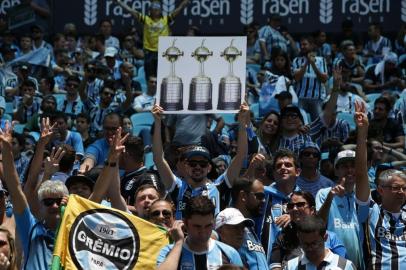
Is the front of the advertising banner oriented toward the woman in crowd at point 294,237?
yes

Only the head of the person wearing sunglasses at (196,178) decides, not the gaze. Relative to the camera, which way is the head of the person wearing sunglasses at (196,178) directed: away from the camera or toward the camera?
toward the camera

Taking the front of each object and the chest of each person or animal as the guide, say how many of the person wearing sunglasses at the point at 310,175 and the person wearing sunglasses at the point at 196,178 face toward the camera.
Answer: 2

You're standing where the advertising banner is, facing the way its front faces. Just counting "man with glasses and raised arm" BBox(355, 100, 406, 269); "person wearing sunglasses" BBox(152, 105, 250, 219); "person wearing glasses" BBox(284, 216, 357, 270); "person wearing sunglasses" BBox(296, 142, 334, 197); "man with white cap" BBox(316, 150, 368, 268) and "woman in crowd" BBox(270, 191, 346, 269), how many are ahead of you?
6

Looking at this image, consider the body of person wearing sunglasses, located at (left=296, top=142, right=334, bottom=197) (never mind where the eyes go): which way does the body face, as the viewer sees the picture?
toward the camera

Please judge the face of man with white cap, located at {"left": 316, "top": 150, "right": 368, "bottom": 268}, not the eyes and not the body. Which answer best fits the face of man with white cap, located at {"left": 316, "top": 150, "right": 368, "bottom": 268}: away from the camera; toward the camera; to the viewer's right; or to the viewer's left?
toward the camera

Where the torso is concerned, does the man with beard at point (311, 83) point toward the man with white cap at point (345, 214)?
yes

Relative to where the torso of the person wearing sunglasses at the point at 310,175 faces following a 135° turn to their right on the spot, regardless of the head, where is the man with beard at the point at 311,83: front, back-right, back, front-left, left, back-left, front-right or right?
front-right

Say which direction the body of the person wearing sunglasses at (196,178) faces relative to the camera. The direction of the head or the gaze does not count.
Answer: toward the camera

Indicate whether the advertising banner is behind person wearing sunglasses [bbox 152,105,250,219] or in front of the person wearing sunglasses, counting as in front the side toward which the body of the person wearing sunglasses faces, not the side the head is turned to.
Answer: behind

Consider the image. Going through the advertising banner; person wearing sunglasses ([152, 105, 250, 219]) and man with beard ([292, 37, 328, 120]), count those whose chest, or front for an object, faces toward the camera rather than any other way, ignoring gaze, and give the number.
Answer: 3

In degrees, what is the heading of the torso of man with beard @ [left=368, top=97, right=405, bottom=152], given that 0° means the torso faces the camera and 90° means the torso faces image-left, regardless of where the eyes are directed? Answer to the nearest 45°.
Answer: approximately 45°

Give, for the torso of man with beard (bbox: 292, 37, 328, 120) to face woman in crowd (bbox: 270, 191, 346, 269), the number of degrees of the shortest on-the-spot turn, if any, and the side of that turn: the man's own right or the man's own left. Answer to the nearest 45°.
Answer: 0° — they already face them

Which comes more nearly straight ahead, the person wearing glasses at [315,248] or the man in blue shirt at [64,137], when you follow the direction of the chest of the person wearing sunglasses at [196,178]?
the person wearing glasses

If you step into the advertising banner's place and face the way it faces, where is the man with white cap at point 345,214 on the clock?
The man with white cap is roughly at 12 o'clock from the advertising banner.
